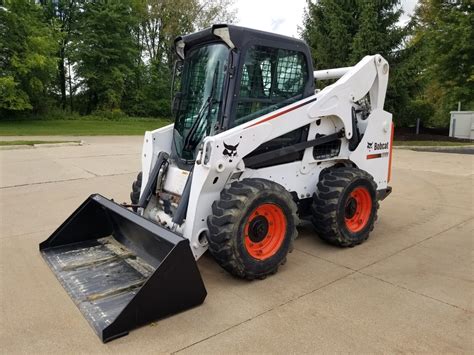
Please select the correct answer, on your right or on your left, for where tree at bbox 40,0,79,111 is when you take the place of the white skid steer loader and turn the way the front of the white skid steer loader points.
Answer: on your right

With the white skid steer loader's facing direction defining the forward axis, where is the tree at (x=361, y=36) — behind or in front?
behind

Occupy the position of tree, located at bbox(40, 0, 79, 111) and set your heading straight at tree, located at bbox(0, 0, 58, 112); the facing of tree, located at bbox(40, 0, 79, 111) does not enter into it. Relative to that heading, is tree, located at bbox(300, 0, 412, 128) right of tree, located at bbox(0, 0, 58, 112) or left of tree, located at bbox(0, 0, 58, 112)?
left

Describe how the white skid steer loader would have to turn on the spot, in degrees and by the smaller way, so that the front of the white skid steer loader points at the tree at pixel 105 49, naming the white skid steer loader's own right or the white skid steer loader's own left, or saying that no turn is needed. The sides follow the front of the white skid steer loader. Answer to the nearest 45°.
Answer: approximately 135° to the white skid steer loader's own right

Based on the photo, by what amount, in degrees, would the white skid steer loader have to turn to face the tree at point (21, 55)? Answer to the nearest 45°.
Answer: approximately 90° to its right

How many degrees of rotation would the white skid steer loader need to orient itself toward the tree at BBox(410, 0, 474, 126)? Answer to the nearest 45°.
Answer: approximately 180°

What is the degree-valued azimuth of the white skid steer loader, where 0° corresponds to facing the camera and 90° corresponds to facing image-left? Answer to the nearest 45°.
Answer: approximately 45°

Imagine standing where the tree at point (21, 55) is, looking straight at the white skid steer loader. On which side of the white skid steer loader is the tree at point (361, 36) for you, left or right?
left
